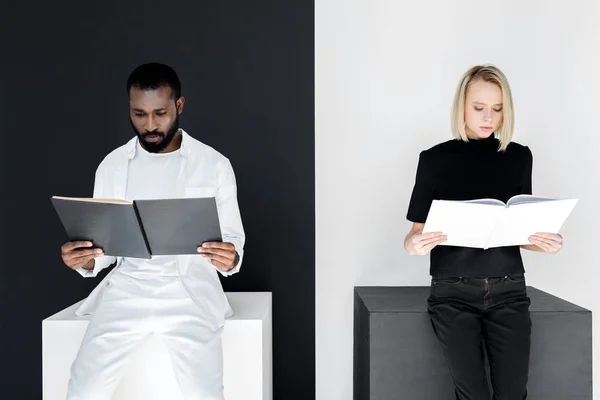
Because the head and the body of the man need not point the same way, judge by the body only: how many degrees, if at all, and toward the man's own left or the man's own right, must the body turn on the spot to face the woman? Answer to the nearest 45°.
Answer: approximately 90° to the man's own left

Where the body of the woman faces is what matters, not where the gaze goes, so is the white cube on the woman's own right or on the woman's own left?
on the woman's own right

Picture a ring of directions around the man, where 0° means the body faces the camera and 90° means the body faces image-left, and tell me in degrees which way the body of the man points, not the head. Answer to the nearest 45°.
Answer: approximately 0°

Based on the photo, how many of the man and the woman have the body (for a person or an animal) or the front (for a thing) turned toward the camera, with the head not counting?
2

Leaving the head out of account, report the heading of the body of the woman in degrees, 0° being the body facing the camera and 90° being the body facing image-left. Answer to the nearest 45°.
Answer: approximately 0°

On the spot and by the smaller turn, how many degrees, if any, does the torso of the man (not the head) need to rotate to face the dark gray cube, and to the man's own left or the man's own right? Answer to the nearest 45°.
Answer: approximately 90° to the man's own left
